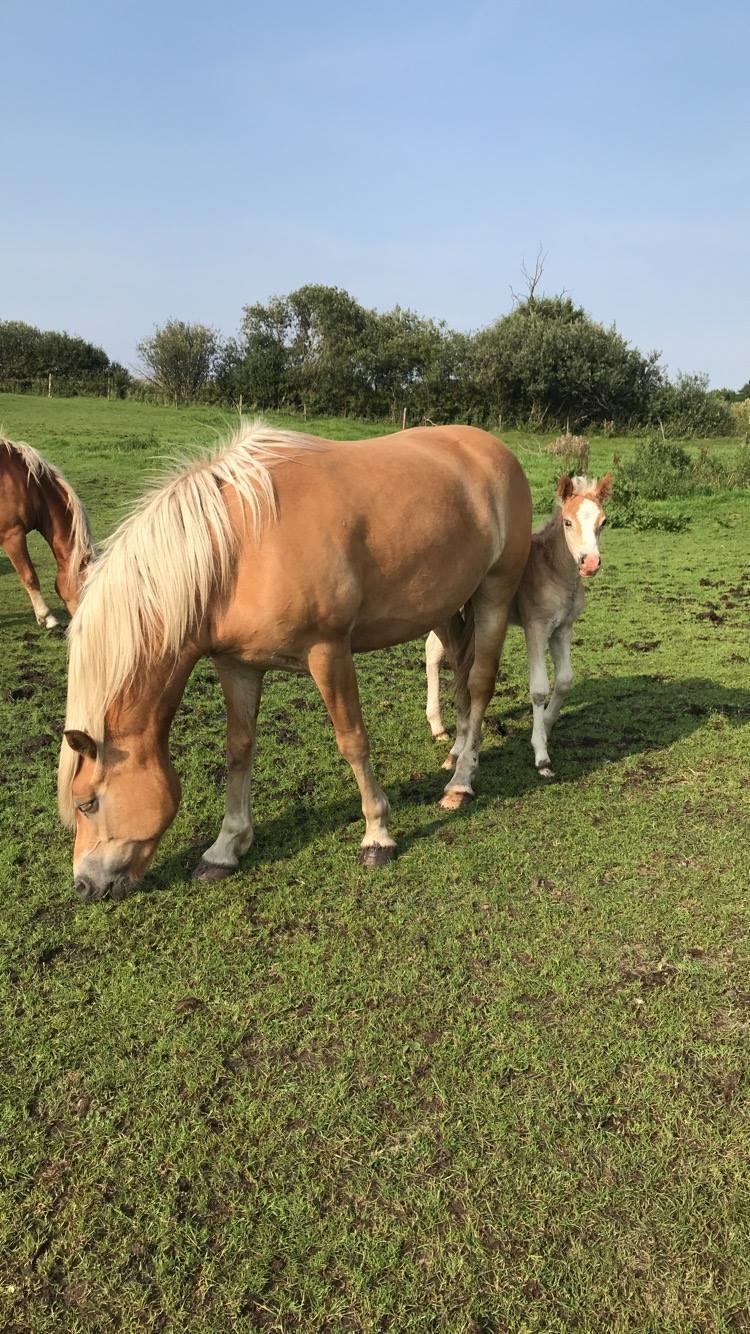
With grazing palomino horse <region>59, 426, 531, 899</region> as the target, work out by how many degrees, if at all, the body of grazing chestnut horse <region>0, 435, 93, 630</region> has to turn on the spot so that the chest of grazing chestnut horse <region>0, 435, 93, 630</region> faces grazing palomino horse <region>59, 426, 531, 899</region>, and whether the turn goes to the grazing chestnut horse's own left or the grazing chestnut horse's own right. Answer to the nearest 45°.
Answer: approximately 90° to the grazing chestnut horse's own right

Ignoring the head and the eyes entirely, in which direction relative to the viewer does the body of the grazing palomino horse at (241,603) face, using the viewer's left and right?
facing the viewer and to the left of the viewer

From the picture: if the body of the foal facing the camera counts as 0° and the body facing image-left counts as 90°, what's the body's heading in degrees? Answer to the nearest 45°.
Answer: approximately 315°

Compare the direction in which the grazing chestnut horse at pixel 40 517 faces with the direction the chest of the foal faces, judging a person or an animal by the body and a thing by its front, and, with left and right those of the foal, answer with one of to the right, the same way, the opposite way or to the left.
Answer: to the left

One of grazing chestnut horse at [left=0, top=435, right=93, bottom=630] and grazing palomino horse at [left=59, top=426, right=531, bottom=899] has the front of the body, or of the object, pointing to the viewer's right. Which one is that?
grazing chestnut horse at [left=0, top=435, right=93, bottom=630]

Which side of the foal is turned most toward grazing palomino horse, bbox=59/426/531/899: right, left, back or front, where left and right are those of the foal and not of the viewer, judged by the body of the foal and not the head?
right

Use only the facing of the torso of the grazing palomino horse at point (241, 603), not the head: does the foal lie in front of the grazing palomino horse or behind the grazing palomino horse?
behind

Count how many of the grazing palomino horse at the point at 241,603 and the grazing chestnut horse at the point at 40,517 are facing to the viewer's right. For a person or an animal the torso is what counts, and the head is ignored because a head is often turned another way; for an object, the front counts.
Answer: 1

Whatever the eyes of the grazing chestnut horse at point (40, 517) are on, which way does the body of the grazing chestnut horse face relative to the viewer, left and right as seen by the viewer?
facing to the right of the viewer

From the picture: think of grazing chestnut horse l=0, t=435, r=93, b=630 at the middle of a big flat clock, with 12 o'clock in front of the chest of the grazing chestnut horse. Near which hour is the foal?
The foal is roughly at 2 o'clock from the grazing chestnut horse.

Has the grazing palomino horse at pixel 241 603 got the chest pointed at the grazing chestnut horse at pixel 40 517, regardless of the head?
no
